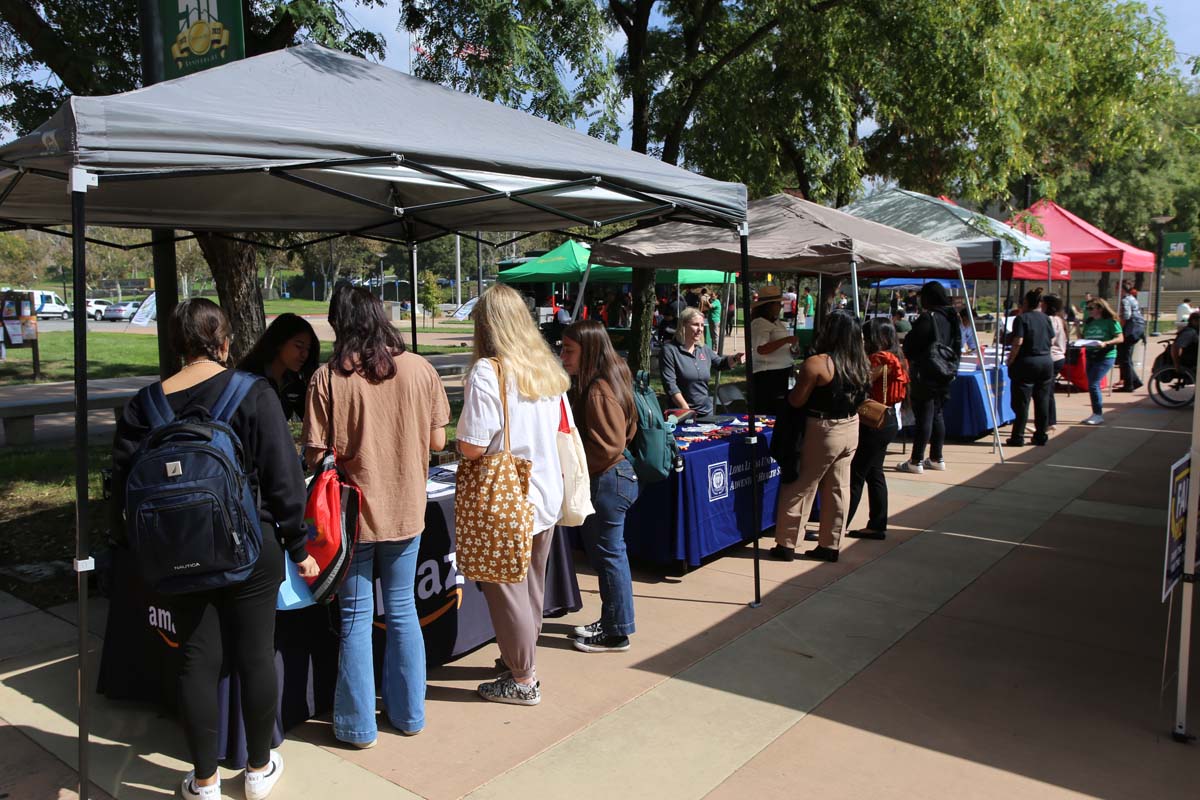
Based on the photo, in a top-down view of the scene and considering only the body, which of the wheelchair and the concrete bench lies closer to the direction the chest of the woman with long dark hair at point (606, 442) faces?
the concrete bench

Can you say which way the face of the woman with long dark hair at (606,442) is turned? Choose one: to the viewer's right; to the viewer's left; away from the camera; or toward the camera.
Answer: to the viewer's left

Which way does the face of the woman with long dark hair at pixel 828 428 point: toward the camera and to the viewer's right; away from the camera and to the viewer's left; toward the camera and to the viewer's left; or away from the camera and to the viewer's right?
away from the camera and to the viewer's left

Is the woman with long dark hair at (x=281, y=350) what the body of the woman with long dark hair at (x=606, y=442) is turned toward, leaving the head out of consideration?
yes

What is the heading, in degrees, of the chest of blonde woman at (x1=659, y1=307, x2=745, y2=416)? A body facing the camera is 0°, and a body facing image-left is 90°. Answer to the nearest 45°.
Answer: approximately 315°

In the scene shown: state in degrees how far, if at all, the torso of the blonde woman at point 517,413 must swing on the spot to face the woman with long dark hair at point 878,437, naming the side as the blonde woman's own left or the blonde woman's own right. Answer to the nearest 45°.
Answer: approximately 90° to the blonde woman's own right

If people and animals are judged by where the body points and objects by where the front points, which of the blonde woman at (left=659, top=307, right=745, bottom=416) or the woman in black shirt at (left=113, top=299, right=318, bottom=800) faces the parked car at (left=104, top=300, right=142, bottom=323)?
the woman in black shirt

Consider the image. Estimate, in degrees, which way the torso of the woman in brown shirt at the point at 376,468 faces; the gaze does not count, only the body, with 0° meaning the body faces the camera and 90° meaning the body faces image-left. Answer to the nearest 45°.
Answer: approximately 180°

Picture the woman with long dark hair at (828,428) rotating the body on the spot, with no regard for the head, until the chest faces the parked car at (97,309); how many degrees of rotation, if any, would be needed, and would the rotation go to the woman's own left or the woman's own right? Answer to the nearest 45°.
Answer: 0° — they already face it
